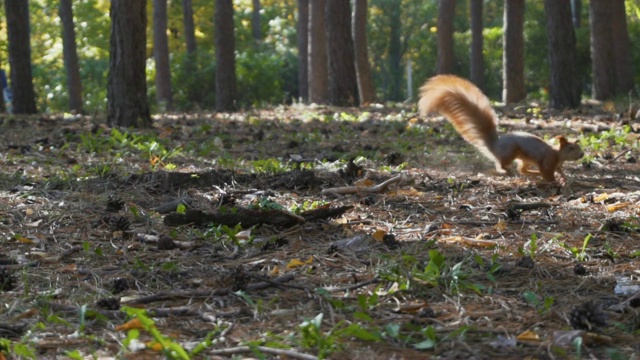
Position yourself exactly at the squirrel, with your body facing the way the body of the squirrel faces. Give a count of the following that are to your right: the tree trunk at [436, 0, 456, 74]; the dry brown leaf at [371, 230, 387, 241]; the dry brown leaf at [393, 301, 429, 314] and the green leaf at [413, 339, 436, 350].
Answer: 3

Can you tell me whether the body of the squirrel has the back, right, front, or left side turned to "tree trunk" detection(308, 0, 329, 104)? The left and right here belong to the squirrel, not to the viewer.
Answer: left

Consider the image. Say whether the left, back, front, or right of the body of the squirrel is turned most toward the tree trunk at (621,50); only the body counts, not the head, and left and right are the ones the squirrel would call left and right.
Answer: left

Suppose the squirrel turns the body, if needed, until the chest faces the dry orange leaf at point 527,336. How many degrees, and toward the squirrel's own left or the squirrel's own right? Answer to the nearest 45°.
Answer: approximately 90° to the squirrel's own right

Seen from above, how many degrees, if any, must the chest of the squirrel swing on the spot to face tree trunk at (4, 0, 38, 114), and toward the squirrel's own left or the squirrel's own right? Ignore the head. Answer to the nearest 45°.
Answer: approximately 135° to the squirrel's own left

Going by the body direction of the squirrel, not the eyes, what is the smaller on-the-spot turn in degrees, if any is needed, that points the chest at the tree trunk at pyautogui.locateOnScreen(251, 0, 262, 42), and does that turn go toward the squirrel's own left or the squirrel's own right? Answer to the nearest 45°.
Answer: approximately 90° to the squirrel's own left

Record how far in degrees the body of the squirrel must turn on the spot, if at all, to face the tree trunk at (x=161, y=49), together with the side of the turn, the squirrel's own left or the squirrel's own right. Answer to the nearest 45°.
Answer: approximately 135° to the squirrel's own left

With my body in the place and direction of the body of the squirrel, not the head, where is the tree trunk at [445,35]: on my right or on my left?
on my left

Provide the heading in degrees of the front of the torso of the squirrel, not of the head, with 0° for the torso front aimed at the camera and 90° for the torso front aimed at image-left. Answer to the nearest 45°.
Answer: approximately 270°

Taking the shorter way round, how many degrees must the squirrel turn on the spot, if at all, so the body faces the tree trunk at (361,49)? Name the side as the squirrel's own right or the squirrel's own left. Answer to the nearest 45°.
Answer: approximately 90° to the squirrel's own left

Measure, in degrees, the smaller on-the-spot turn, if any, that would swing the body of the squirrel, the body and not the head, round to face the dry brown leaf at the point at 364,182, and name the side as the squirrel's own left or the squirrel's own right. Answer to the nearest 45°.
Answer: approximately 135° to the squirrel's own right

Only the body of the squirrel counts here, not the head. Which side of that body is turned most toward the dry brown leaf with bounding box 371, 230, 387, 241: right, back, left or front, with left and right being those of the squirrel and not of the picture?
right

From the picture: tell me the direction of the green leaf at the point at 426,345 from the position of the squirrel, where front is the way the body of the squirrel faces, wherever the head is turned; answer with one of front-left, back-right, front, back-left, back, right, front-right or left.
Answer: right

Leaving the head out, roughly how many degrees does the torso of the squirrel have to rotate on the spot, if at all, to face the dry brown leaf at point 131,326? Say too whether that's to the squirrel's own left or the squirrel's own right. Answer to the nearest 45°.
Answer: approximately 90° to the squirrel's own right

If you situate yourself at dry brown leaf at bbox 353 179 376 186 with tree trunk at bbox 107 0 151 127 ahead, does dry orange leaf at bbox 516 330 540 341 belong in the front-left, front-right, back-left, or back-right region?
back-left

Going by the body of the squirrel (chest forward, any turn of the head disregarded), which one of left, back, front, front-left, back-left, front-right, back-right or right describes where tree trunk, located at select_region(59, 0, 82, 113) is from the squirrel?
back-left

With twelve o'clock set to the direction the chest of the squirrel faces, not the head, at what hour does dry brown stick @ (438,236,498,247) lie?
The dry brown stick is roughly at 3 o'clock from the squirrel.

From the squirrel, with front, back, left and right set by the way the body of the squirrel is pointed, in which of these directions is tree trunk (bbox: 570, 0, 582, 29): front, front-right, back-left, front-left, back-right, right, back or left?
left

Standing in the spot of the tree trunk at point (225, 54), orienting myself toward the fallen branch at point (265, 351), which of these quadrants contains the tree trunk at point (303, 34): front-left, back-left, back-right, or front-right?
back-left

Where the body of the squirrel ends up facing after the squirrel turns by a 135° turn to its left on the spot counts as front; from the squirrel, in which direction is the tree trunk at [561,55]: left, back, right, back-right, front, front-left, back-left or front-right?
front-right
